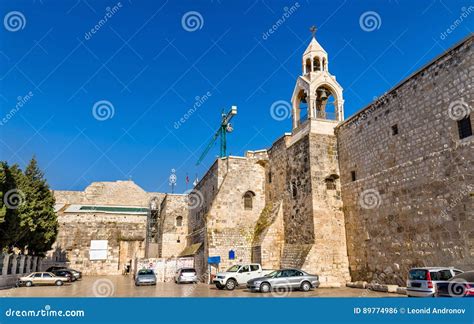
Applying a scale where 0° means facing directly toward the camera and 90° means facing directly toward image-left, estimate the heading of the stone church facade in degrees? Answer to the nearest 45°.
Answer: approximately 45°

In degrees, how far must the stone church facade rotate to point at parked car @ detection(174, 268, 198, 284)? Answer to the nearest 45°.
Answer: approximately 90° to its right

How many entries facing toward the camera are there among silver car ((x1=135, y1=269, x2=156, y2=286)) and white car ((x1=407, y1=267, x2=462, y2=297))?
1

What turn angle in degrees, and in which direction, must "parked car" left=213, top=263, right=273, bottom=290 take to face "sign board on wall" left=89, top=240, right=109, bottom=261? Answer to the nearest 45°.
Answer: approximately 90° to its right

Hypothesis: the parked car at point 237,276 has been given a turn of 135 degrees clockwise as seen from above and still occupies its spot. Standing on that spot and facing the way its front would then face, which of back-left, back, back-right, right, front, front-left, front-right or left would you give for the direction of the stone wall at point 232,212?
front

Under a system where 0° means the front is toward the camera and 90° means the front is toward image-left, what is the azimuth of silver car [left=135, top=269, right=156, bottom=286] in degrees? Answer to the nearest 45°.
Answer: approximately 0°
